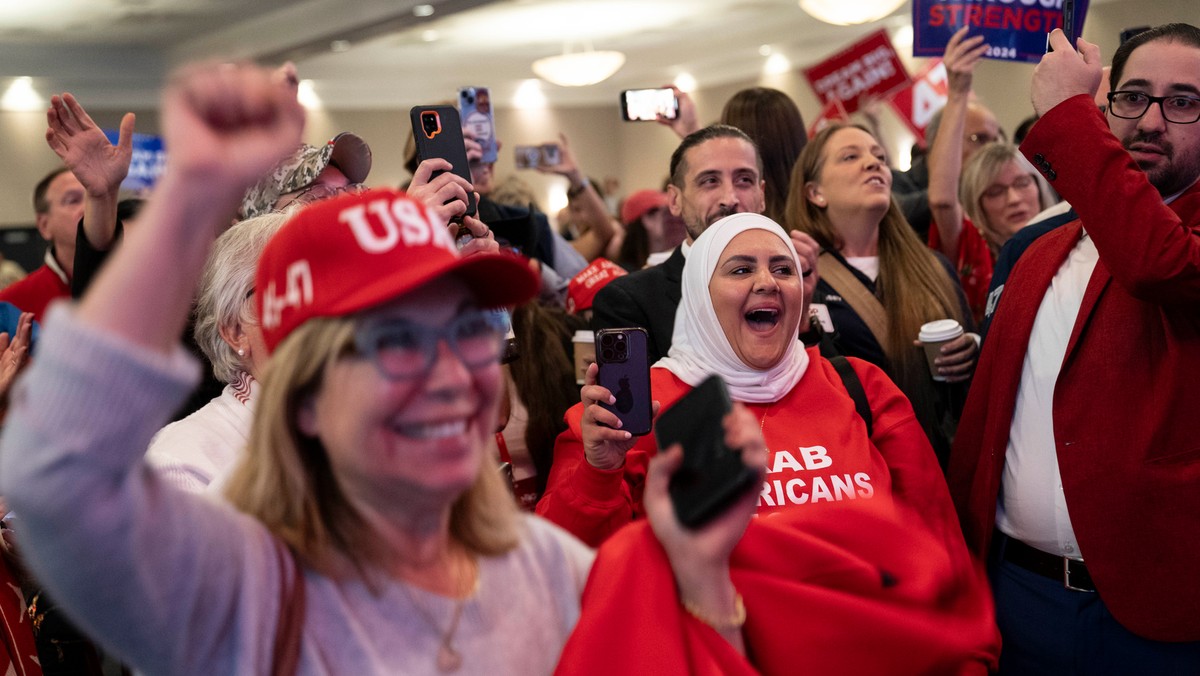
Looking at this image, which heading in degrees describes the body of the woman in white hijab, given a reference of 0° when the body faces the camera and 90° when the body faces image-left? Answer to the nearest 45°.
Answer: approximately 0°

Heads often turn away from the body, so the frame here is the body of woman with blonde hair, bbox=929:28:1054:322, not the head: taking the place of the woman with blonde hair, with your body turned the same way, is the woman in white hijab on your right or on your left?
on your right

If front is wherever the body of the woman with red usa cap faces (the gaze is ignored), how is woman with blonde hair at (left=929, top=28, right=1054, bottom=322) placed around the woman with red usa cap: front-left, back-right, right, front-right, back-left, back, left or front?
left

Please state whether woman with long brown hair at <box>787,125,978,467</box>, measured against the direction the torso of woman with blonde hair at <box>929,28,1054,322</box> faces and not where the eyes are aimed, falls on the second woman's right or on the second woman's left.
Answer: on the second woman's right

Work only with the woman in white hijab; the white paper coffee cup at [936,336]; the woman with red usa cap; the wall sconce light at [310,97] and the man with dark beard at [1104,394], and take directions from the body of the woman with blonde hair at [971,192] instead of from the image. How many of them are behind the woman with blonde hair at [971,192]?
1

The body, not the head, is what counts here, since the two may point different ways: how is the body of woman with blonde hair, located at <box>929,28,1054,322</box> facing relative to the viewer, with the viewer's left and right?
facing the viewer and to the right of the viewer

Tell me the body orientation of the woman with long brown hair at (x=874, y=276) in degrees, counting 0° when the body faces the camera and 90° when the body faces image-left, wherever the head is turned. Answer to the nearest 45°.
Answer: approximately 315°

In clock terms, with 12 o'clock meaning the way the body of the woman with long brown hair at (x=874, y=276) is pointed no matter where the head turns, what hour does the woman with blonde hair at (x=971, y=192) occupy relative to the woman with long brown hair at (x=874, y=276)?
the woman with blonde hair at (x=971, y=192) is roughly at 8 o'clock from the woman with long brown hair at (x=874, y=276).

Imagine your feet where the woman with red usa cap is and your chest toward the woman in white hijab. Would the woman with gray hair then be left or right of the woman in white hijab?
left

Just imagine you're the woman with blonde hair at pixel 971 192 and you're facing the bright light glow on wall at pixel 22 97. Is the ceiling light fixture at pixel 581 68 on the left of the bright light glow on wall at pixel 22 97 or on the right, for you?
right

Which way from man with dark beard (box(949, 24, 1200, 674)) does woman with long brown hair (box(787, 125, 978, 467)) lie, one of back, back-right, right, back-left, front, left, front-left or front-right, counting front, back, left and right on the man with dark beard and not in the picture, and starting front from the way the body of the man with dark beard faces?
right

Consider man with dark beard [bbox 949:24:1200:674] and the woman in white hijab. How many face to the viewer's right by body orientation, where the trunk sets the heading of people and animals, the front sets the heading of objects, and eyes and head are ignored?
0
